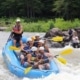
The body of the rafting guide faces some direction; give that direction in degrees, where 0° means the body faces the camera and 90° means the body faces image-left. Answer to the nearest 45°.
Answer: approximately 0°

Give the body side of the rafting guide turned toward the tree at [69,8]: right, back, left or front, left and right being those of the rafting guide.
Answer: back
